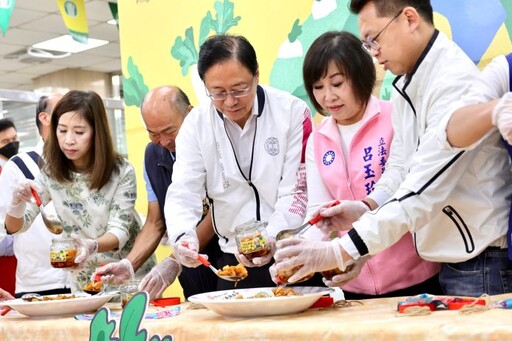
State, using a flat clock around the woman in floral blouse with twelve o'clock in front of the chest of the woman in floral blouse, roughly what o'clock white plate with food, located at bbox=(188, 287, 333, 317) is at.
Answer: The white plate with food is roughly at 10 o'clock from the woman in floral blouse.

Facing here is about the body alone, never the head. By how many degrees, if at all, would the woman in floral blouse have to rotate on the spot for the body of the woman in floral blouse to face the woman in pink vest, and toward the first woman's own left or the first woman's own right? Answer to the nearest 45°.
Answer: approximately 90° to the first woman's own left

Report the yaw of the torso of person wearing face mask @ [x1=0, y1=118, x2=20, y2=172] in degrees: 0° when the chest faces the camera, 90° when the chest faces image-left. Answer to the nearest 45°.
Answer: approximately 315°

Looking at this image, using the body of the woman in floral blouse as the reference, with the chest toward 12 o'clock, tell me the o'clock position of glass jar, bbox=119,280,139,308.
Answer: The glass jar is roughly at 10 o'clock from the woman in floral blouse.

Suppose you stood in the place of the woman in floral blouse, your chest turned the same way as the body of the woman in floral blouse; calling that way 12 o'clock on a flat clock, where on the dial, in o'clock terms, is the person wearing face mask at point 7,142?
The person wearing face mask is roughly at 4 o'clock from the woman in floral blouse.

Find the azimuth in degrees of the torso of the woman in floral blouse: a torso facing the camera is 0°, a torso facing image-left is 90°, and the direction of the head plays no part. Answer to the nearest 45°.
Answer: approximately 45°

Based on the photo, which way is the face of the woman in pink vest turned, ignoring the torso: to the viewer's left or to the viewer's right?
to the viewer's left
